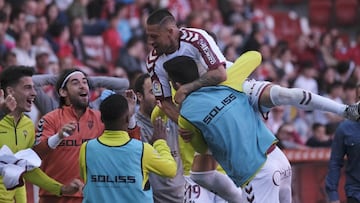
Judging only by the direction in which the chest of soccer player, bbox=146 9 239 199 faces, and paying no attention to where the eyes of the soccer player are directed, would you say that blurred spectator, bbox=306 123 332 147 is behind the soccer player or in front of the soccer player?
behind

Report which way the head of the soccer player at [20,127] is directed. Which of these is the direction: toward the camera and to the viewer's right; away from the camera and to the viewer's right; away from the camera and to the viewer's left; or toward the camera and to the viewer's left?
toward the camera and to the viewer's right

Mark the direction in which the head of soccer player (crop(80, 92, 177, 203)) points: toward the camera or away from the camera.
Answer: away from the camera

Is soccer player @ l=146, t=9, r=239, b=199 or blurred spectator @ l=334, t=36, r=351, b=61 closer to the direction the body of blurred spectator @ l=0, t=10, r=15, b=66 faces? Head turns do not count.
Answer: the soccer player

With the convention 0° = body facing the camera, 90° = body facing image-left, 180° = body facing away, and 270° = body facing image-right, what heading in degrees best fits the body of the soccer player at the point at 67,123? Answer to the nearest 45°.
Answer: approximately 315°

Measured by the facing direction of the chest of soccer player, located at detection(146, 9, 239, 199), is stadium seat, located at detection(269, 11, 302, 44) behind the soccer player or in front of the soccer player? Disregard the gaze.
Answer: behind

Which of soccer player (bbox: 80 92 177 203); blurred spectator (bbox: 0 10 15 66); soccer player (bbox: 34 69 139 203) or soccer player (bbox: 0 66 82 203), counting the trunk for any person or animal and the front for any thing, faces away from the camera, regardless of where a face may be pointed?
soccer player (bbox: 80 92 177 203)

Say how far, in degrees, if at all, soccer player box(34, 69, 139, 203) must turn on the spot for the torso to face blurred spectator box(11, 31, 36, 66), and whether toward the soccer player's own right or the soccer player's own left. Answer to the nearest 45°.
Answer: approximately 135° to the soccer player's own left

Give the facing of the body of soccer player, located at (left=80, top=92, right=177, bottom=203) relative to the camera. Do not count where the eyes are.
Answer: away from the camera

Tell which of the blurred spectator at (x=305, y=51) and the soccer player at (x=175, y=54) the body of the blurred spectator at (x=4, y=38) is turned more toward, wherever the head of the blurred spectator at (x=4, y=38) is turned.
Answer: the soccer player

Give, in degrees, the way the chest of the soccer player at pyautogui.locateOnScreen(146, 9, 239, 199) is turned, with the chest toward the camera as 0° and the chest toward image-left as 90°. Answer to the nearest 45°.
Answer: approximately 45°
